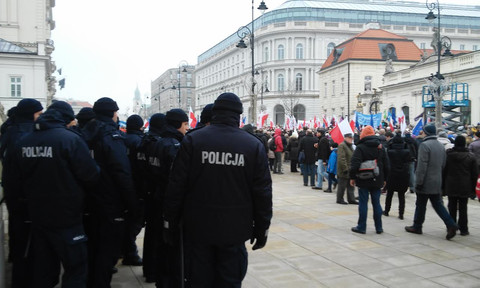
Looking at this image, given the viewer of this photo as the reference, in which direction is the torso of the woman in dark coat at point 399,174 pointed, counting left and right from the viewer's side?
facing away from the viewer

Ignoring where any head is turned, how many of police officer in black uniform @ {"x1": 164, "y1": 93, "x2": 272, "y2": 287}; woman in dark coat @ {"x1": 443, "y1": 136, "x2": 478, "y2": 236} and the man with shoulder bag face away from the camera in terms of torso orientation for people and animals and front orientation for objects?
3

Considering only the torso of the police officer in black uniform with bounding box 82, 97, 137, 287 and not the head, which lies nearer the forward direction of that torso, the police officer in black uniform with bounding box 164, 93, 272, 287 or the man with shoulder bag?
the man with shoulder bag

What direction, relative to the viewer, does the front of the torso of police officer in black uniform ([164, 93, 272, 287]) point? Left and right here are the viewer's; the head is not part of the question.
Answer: facing away from the viewer

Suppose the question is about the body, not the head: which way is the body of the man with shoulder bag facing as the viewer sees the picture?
away from the camera

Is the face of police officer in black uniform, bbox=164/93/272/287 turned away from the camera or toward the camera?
away from the camera

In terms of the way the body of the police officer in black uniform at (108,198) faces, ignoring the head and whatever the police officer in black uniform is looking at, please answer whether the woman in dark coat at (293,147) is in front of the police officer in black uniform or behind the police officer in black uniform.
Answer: in front

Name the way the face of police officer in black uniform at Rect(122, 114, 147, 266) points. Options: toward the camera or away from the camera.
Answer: away from the camera

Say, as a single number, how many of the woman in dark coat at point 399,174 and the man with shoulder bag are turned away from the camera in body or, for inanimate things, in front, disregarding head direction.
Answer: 2

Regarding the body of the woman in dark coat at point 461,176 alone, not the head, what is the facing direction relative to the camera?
away from the camera

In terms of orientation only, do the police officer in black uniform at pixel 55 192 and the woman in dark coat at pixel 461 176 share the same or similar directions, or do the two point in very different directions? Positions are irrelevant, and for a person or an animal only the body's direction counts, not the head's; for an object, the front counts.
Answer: same or similar directions
